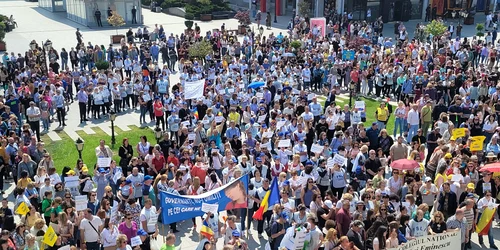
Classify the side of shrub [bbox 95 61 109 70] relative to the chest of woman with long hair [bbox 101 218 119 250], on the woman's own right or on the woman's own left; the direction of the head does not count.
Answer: on the woman's own left

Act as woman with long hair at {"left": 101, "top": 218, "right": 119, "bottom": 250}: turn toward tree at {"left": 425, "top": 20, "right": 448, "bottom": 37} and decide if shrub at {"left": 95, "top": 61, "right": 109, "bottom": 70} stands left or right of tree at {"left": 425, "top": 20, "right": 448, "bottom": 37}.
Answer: left
